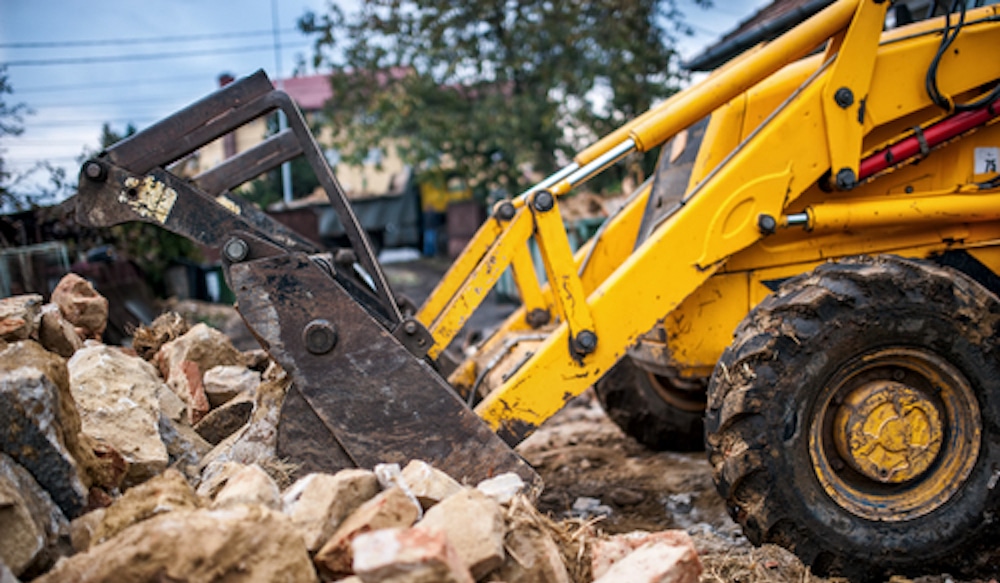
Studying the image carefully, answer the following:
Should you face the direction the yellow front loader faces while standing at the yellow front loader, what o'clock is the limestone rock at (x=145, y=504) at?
The limestone rock is roughly at 11 o'clock from the yellow front loader.

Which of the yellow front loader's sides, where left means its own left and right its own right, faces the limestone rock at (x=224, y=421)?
front

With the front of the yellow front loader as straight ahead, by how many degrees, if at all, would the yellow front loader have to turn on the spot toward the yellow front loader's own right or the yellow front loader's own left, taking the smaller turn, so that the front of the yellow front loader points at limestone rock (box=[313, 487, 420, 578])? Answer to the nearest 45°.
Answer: approximately 45° to the yellow front loader's own left

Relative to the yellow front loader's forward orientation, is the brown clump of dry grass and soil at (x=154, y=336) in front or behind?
in front

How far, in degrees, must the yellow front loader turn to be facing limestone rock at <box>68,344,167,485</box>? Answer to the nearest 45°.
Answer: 0° — it already faces it

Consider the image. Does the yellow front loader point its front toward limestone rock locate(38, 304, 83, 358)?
yes

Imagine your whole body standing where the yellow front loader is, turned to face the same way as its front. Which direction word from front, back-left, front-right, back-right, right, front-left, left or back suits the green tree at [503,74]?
right

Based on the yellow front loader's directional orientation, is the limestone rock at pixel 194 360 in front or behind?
in front

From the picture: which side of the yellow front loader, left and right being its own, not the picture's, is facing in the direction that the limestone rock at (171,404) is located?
front

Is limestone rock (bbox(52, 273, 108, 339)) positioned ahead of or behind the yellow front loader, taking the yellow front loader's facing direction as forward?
ahead

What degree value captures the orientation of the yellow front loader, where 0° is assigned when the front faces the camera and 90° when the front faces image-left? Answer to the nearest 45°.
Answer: approximately 90°

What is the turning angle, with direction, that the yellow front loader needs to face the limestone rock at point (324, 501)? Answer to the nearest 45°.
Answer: approximately 45° to its left
